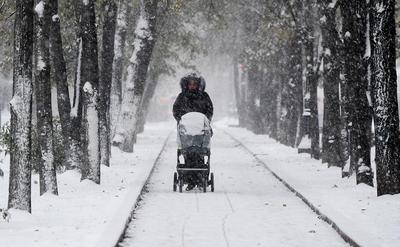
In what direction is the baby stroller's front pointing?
toward the camera

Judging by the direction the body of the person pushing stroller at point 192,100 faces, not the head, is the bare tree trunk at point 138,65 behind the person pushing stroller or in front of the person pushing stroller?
behind

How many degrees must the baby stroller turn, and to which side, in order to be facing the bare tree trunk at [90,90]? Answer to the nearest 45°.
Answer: approximately 90° to its right

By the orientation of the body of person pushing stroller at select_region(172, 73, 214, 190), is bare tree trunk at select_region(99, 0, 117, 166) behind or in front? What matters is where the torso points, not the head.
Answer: behind

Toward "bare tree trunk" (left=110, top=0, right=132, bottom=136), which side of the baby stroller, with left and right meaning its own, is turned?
back

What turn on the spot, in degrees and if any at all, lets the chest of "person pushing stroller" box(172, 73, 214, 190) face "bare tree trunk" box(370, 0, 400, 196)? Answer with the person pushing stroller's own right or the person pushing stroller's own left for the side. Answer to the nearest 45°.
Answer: approximately 45° to the person pushing stroller's own left

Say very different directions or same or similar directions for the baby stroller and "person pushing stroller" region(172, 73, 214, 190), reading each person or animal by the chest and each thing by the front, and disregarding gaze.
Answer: same or similar directions

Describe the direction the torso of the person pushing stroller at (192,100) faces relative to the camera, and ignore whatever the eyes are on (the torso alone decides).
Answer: toward the camera

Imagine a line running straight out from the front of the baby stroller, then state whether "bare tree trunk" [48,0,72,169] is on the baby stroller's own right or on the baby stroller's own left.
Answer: on the baby stroller's own right

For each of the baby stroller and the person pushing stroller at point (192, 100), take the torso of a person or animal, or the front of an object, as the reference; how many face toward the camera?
2
